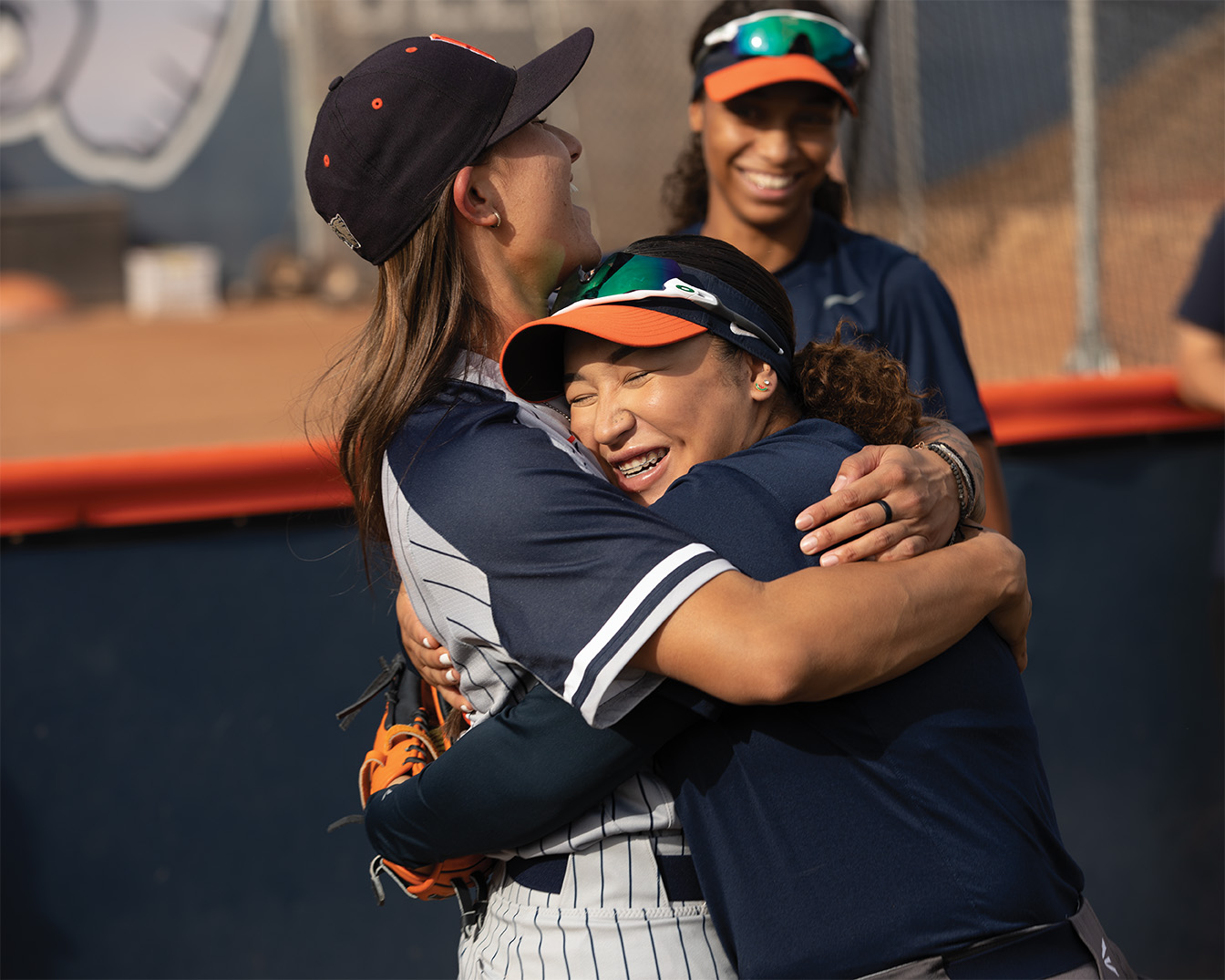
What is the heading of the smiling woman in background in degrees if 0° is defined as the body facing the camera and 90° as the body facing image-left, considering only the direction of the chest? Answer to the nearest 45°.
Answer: approximately 0°

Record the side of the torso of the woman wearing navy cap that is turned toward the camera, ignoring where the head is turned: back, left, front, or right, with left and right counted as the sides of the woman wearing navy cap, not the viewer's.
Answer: right

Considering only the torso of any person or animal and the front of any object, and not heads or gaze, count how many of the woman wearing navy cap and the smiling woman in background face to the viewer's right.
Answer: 1

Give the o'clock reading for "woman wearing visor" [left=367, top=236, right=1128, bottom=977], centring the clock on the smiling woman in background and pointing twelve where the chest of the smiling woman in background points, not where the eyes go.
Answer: The woman wearing visor is roughly at 12 o'clock from the smiling woman in background.

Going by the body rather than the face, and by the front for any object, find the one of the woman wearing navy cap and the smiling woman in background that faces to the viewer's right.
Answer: the woman wearing navy cap

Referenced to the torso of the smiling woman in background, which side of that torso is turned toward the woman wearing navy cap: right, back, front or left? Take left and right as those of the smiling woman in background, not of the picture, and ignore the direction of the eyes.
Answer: front

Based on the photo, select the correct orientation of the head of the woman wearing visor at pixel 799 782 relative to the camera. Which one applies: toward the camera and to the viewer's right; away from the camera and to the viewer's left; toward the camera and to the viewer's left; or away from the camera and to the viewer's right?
toward the camera and to the viewer's left

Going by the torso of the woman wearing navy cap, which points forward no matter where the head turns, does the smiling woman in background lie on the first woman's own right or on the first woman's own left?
on the first woman's own left

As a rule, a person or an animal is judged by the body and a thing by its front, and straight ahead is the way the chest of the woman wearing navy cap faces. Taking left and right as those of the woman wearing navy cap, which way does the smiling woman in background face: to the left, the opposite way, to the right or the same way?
to the right
